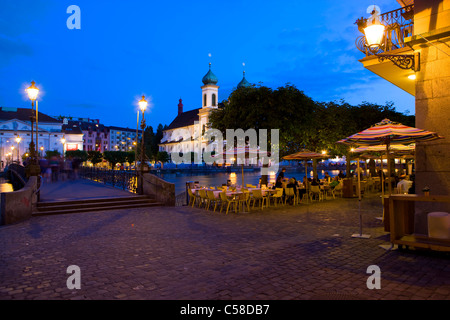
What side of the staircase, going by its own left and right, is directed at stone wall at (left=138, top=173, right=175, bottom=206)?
left

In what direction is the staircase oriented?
toward the camera

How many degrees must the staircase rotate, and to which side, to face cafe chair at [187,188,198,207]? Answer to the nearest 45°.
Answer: approximately 90° to its left

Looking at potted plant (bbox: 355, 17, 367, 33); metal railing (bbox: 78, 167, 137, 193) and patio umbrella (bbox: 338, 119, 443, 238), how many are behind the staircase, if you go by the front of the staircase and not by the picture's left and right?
1

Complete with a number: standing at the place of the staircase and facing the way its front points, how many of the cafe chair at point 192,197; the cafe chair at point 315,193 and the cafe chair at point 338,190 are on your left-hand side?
3

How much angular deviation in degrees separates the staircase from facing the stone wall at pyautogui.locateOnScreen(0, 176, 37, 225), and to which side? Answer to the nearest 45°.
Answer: approximately 45° to its right

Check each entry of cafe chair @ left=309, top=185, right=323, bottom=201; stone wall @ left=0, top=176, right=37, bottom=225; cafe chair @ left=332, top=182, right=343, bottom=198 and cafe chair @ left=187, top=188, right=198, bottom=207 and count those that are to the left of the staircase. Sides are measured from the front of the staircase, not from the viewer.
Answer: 3

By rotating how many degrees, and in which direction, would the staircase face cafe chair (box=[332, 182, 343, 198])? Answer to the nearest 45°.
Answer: approximately 90° to its left

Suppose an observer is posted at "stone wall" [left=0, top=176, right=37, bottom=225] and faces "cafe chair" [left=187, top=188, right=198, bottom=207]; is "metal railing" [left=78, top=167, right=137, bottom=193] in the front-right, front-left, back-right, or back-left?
front-left

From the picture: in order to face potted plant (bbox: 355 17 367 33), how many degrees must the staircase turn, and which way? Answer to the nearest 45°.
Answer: approximately 45° to its left

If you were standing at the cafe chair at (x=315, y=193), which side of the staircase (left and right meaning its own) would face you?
left
